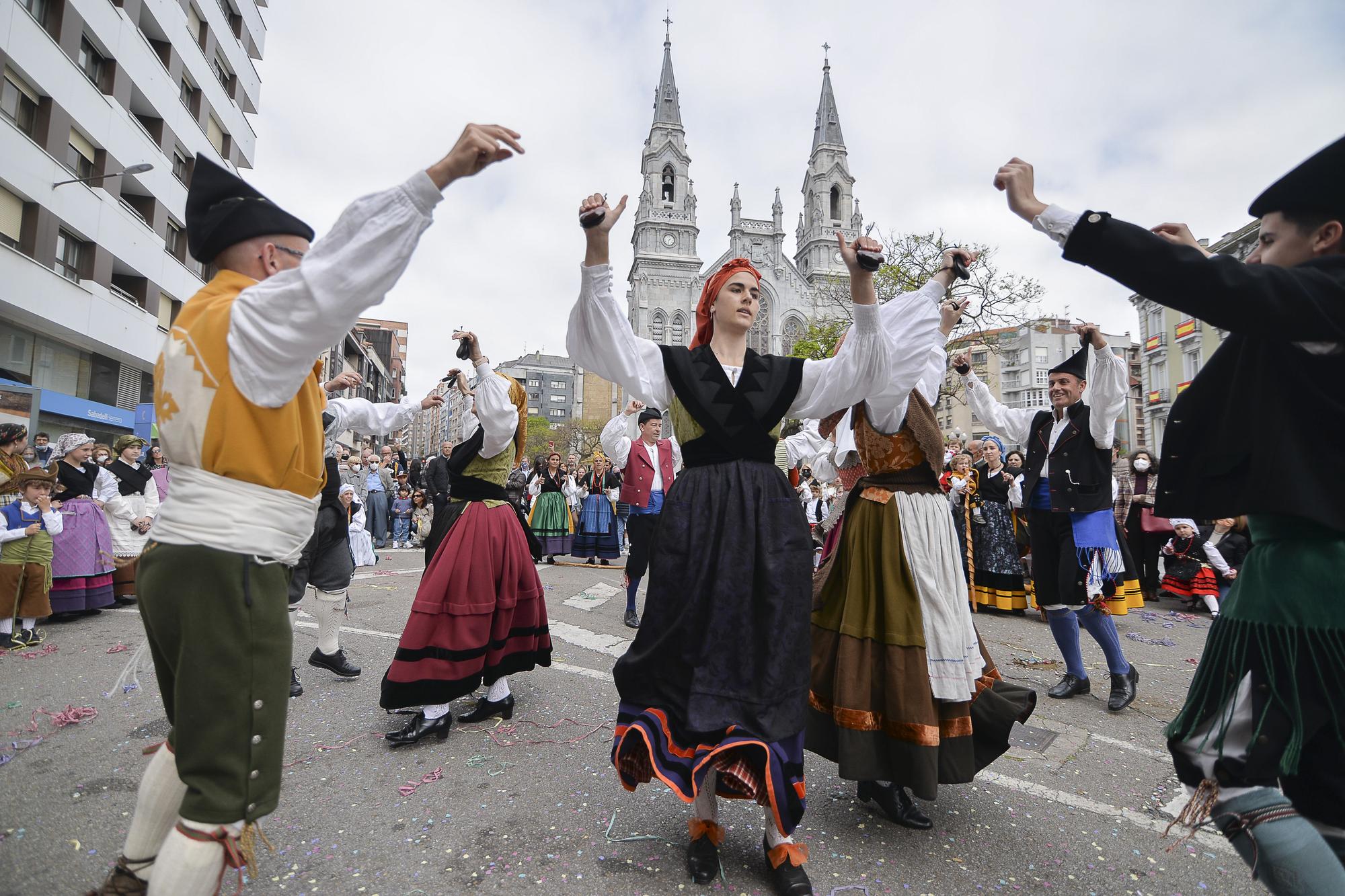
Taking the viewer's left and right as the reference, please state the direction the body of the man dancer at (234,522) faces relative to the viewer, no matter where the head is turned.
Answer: facing away from the viewer and to the right of the viewer

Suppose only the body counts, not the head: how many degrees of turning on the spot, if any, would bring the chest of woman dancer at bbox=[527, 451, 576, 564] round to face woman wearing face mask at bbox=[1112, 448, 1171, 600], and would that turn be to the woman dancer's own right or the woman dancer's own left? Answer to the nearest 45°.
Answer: approximately 45° to the woman dancer's own left

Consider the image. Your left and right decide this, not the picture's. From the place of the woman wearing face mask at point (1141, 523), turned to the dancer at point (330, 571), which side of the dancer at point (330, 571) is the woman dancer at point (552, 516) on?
right

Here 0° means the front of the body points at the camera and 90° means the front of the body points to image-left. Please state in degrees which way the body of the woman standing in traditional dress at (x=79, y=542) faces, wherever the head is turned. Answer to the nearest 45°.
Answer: approximately 315°

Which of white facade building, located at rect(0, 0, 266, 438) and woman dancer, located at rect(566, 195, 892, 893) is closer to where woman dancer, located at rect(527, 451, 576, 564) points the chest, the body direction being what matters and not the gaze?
the woman dancer

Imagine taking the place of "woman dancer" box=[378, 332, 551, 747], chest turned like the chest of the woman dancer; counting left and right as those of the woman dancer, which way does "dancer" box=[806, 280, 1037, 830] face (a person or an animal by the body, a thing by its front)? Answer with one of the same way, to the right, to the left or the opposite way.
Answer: to the left
